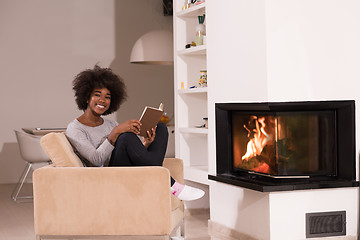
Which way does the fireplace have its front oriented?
toward the camera

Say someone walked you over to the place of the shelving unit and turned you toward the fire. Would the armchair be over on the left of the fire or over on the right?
right

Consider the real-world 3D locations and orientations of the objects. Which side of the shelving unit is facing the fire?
left

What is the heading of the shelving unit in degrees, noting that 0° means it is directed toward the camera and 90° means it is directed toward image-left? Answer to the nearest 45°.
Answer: approximately 45°

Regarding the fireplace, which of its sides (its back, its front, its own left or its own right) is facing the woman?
right

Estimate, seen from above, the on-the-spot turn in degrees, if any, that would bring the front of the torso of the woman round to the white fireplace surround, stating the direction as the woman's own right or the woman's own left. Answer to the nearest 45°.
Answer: approximately 45° to the woman's own left

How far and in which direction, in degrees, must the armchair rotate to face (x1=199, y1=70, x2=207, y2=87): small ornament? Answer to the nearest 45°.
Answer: approximately 45° to its left

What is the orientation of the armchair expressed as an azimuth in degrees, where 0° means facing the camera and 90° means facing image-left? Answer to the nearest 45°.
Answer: approximately 270°
